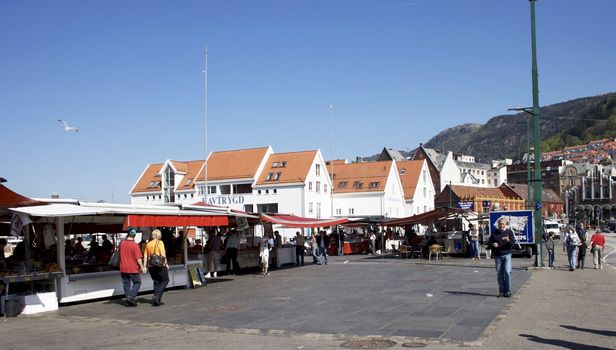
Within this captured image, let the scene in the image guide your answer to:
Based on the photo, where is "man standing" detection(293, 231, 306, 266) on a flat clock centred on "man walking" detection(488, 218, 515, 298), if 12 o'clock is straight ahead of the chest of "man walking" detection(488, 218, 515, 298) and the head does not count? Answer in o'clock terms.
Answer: "man standing" detection(293, 231, 306, 266) is roughly at 5 o'clock from "man walking" detection(488, 218, 515, 298).

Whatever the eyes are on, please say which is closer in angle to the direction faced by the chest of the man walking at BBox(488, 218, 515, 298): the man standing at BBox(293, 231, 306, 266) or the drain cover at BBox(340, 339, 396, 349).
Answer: the drain cover

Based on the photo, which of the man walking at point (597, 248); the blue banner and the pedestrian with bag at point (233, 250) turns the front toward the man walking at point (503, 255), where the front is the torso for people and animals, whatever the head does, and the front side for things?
the blue banner

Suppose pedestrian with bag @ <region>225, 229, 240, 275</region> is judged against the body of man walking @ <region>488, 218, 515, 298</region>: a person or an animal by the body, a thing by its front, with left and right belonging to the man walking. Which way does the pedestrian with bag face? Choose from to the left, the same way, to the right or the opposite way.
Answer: the opposite way

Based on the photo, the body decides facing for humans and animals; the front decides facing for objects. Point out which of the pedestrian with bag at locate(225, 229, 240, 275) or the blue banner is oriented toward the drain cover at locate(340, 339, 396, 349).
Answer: the blue banner

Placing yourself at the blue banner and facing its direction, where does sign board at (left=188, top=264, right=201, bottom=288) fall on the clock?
The sign board is roughly at 1 o'clock from the blue banner.

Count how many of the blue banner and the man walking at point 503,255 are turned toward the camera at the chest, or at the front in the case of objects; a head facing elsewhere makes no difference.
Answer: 2

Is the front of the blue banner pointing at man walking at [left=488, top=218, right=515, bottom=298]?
yes
